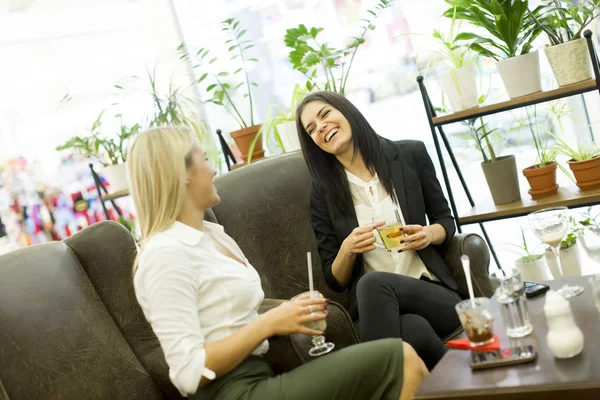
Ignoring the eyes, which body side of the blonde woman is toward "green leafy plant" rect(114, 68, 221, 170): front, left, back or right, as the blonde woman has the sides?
left

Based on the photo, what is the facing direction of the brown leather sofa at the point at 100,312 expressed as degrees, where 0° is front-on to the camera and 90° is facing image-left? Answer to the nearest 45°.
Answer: approximately 315°

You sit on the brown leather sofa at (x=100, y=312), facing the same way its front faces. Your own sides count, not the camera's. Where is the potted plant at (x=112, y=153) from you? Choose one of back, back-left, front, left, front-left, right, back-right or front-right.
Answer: back-left

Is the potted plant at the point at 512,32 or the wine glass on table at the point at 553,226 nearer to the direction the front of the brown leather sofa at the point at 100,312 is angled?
the wine glass on table

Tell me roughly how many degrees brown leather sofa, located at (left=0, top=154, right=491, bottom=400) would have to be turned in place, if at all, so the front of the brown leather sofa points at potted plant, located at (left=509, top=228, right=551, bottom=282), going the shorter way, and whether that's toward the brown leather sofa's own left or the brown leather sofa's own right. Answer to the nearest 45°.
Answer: approximately 45° to the brown leather sofa's own left

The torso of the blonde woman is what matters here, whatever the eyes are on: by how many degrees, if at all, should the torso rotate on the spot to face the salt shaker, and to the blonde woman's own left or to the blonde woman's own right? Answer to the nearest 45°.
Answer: approximately 45° to the blonde woman's own right

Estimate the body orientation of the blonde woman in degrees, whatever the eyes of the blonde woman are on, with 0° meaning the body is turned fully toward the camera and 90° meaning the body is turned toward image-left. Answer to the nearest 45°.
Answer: approximately 270°

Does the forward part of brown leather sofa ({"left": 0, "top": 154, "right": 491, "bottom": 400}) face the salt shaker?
yes
